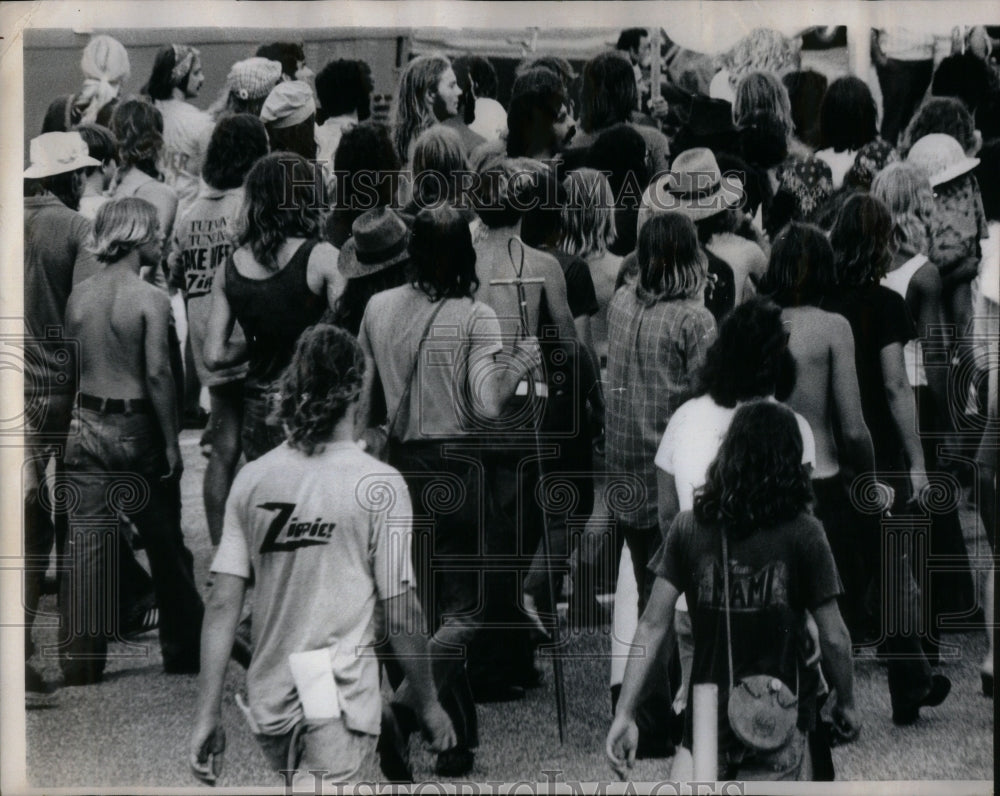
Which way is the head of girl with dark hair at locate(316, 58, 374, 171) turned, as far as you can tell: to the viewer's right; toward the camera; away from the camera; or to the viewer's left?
away from the camera

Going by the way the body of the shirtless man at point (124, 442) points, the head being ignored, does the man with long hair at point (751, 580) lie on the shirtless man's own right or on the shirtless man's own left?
on the shirtless man's own right

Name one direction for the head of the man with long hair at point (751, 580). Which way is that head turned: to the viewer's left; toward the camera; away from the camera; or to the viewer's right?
away from the camera

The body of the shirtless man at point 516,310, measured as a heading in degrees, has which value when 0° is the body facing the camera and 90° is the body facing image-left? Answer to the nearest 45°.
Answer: approximately 180°

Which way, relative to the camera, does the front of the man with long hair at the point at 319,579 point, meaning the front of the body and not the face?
away from the camera

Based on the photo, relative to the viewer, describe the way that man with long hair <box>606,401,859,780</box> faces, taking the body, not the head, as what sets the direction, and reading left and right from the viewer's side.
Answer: facing away from the viewer

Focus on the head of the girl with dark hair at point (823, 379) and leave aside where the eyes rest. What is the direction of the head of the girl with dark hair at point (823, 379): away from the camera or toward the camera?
away from the camera

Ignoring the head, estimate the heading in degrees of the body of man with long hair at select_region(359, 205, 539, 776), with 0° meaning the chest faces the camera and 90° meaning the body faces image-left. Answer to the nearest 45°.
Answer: approximately 180°

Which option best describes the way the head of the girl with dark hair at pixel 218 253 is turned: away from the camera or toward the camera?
away from the camera

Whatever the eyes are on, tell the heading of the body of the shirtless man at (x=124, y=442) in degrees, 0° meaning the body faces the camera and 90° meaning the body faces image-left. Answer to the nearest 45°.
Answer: approximately 180°
